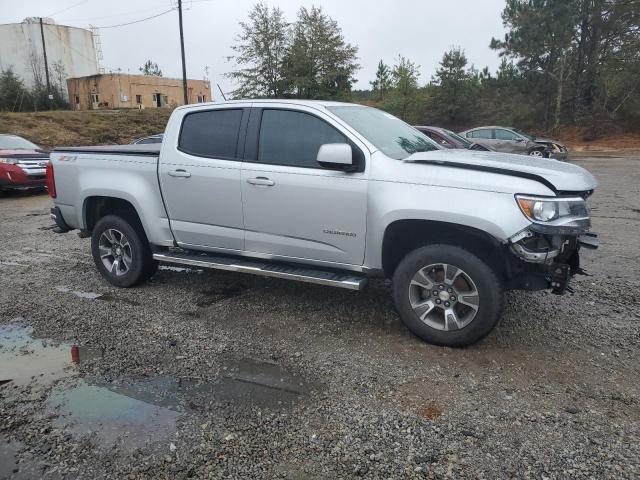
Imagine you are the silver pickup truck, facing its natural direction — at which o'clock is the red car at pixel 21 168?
The red car is roughly at 6 o'clock from the silver pickup truck.

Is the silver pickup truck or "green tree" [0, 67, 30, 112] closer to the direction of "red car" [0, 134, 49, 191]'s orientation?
the silver pickup truck

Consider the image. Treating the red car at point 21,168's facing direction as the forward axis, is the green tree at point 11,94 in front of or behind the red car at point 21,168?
behind

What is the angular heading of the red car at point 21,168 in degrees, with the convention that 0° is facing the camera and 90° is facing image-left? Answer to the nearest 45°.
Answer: approximately 315°

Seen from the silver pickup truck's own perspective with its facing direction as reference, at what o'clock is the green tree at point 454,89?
The green tree is roughly at 8 o'clock from the silver pickup truck.

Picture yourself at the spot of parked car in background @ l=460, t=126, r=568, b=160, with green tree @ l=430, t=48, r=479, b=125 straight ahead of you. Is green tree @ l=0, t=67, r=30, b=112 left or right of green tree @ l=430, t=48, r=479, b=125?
left

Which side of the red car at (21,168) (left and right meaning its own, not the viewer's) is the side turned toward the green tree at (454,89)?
left

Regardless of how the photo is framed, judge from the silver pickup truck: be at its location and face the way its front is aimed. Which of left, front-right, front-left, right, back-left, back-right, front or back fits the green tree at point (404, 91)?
back-left

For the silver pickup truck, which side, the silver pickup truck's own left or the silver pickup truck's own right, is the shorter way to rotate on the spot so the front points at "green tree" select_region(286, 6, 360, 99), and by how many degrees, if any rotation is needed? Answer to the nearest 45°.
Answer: approximately 135° to the silver pickup truck's own left
